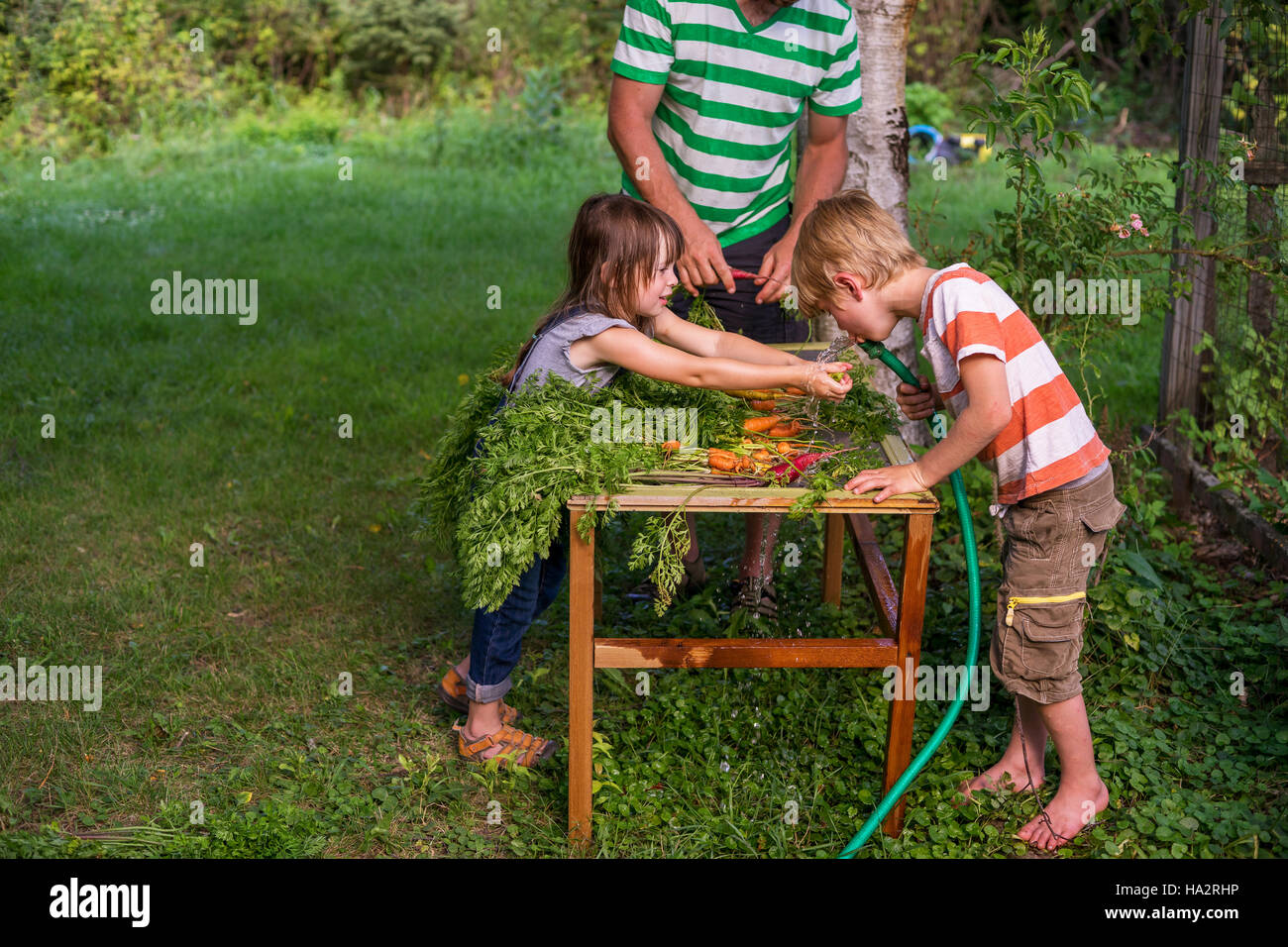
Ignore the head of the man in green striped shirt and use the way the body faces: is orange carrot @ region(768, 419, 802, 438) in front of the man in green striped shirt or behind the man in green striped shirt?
in front

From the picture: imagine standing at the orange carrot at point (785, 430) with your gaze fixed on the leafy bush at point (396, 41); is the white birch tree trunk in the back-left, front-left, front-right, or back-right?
front-right

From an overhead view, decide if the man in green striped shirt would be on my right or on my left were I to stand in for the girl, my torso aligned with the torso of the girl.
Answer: on my left

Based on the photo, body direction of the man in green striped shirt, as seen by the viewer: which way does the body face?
toward the camera

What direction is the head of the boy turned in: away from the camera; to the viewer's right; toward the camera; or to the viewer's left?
to the viewer's left

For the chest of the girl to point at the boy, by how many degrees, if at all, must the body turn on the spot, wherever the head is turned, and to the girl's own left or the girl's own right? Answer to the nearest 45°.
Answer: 0° — they already face them

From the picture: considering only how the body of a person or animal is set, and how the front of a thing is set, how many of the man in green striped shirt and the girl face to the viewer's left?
0

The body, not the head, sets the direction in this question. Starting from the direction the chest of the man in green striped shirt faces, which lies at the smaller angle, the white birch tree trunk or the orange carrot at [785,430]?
the orange carrot

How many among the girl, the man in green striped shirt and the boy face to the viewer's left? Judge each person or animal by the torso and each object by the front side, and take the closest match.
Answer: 1

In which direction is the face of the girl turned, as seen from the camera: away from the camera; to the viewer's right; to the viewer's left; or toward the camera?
to the viewer's right

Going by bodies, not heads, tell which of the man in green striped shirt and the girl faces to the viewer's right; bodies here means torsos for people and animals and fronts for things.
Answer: the girl

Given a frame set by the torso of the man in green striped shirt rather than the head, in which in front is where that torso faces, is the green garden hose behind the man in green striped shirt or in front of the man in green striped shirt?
in front

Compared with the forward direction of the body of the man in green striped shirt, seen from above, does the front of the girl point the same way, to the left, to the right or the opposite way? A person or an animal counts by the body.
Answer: to the left

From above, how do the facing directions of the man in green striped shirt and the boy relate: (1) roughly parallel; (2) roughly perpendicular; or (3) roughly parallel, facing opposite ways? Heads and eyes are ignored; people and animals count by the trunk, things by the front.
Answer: roughly perpendicular

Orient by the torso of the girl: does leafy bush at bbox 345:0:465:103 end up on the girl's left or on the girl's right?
on the girl's left

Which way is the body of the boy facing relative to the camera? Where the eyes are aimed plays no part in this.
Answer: to the viewer's left

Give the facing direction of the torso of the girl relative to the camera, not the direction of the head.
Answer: to the viewer's right
